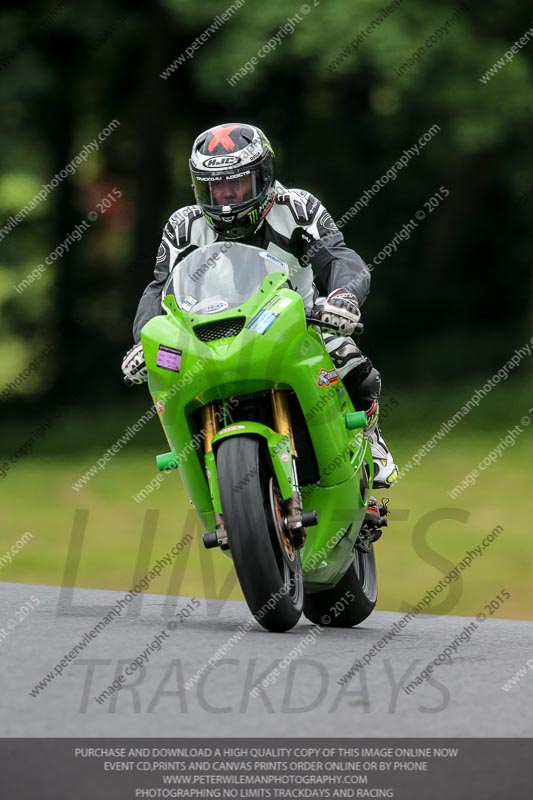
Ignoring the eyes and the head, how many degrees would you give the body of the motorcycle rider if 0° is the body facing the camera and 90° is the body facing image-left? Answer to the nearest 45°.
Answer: approximately 0°
